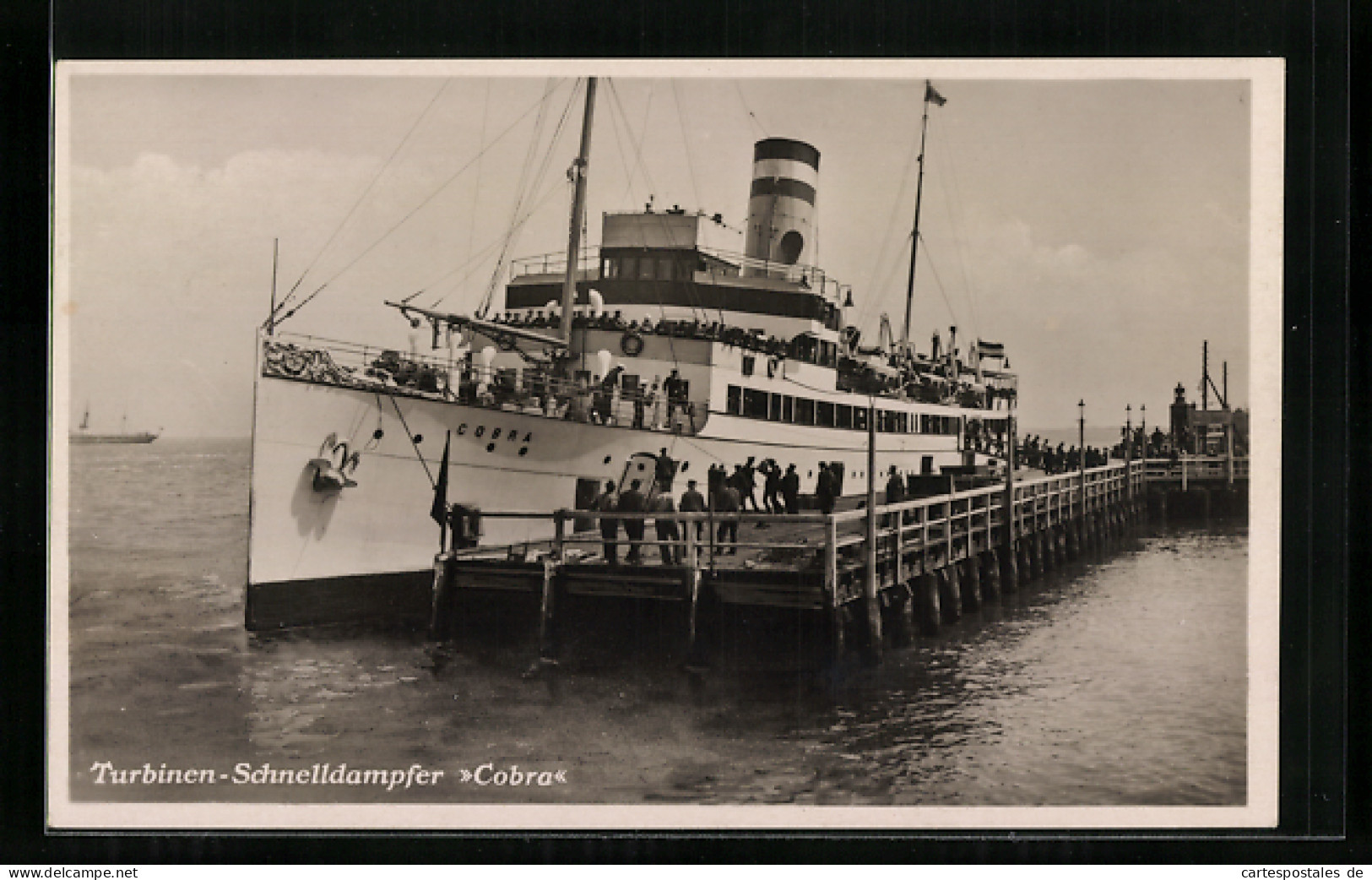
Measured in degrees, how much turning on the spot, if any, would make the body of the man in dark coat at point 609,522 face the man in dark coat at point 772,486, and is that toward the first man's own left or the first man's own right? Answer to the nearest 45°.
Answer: approximately 45° to the first man's own right

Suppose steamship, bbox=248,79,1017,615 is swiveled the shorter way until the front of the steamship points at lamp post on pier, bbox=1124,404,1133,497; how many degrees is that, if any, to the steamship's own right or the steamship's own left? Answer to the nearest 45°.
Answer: approximately 135° to the steamship's own left

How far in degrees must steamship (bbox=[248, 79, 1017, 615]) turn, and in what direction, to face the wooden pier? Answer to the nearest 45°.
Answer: approximately 90° to its left

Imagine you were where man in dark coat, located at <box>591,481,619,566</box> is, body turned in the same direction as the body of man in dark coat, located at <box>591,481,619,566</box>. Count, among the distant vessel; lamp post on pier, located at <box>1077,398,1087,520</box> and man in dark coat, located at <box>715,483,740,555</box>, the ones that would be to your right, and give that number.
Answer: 2

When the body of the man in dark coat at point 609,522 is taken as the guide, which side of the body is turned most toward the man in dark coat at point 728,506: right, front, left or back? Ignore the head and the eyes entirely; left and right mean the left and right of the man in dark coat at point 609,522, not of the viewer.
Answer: right

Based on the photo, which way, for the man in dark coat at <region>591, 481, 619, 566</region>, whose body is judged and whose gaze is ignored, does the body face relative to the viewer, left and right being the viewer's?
facing away from the viewer

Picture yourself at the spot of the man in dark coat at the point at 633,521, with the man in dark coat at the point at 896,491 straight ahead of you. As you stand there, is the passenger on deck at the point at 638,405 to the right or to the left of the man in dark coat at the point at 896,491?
left

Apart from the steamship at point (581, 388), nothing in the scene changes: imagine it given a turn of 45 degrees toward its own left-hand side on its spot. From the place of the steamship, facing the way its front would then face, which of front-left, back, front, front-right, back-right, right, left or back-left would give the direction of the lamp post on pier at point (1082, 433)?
left

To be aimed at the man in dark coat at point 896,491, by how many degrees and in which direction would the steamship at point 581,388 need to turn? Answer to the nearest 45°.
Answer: approximately 135° to its left
